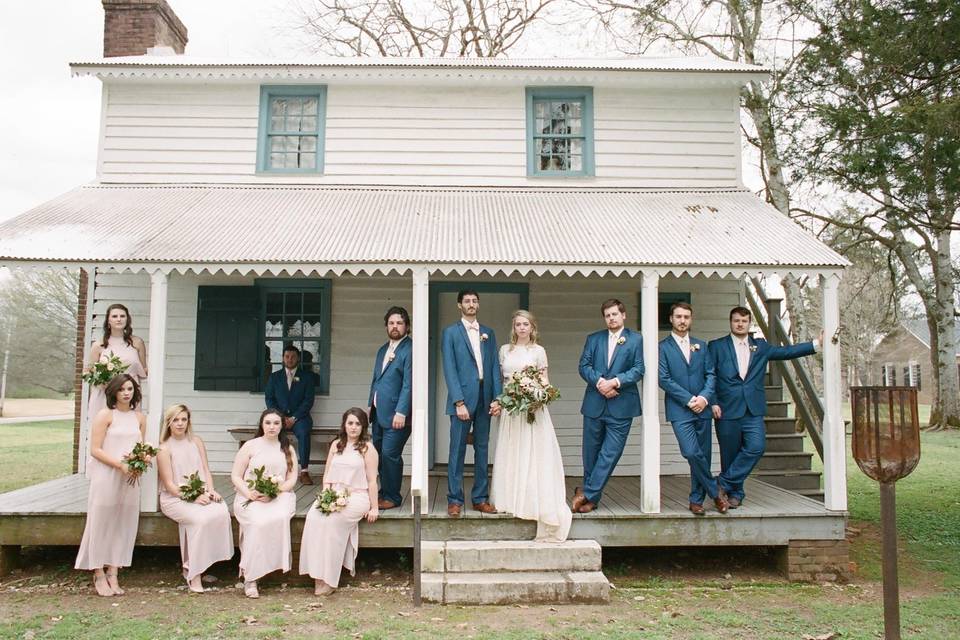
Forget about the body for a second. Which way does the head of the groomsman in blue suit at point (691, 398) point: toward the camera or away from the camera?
toward the camera

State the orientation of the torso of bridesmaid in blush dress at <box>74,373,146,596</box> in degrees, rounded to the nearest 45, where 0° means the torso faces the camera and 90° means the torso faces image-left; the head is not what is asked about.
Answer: approximately 315°

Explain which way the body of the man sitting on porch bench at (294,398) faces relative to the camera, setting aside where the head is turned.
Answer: toward the camera

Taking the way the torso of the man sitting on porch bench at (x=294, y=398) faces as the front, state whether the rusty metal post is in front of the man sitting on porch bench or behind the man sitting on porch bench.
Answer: in front

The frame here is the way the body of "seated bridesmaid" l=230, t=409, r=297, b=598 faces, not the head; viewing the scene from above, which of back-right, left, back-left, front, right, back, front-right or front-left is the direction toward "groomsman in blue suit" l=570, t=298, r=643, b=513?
left

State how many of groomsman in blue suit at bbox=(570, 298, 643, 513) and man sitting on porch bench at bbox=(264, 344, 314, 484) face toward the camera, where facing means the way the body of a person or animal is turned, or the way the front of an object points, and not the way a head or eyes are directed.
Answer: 2

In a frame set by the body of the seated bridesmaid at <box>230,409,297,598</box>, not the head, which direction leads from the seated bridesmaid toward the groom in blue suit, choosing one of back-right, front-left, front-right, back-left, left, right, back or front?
left

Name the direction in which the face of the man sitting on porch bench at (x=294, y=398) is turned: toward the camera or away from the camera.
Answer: toward the camera

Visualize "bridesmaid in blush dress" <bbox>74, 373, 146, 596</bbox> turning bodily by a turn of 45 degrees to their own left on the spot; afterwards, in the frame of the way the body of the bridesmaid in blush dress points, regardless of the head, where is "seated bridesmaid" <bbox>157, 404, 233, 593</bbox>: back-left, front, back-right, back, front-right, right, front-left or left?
front

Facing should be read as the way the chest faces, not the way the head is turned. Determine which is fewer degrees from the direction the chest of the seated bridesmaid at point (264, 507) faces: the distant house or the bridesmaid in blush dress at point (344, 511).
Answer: the bridesmaid in blush dress

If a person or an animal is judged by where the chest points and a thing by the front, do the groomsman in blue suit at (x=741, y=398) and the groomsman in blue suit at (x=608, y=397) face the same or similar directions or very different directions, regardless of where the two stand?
same or similar directions

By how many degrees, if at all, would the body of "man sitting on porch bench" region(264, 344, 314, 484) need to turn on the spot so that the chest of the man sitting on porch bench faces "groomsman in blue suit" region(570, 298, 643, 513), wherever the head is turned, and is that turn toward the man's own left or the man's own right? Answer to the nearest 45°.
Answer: approximately 45° to the man's own left

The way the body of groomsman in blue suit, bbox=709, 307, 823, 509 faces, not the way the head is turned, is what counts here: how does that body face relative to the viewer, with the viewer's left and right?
facing the viewer

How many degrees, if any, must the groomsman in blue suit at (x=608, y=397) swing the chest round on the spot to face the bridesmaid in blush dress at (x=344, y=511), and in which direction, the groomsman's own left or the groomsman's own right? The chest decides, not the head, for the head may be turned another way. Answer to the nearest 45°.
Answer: approximately 90° to the groomsman's own right

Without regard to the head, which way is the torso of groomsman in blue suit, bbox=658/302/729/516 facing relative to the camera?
toward the camera

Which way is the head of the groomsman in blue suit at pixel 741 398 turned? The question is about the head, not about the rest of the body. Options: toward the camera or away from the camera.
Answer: toward the camera

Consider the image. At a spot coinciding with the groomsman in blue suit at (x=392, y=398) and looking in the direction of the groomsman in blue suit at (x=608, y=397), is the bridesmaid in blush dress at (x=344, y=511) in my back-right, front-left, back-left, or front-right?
back-right
